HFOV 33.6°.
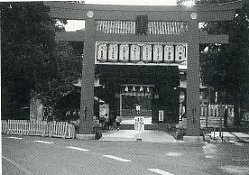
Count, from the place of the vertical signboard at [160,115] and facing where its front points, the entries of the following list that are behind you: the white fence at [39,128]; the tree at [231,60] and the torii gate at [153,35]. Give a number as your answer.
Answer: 0

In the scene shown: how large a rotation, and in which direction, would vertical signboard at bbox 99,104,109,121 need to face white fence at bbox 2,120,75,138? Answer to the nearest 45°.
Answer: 0° — it already faces it

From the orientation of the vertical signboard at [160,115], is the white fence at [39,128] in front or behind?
in front

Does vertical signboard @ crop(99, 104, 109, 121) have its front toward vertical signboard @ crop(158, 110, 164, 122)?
no

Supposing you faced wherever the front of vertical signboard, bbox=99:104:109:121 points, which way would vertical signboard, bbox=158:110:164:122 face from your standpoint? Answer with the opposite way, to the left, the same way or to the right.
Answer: the same way

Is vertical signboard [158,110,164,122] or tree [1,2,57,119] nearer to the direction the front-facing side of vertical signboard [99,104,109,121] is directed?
the tree

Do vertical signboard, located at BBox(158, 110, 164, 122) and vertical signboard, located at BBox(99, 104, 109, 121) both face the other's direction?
no

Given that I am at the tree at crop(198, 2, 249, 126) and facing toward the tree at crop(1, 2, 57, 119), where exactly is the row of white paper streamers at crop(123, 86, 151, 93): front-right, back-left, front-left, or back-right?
front-right

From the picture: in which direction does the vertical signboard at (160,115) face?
toward the camera

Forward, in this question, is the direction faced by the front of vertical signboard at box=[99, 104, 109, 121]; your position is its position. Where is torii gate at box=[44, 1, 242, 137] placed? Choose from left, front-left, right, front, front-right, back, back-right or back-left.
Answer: front

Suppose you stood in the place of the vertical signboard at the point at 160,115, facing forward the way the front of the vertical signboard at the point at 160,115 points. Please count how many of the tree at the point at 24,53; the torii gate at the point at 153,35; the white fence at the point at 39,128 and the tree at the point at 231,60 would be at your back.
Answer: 0

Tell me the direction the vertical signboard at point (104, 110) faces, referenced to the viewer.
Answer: facing the viewer

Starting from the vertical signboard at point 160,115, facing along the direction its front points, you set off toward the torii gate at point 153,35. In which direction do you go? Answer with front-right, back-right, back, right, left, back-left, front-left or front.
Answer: front

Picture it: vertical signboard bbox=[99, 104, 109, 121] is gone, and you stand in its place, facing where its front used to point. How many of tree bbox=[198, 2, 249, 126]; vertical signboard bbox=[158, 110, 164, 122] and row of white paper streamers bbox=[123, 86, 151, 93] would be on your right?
0

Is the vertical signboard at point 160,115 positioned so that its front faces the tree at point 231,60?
no

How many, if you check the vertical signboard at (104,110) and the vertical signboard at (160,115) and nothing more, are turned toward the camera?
2
